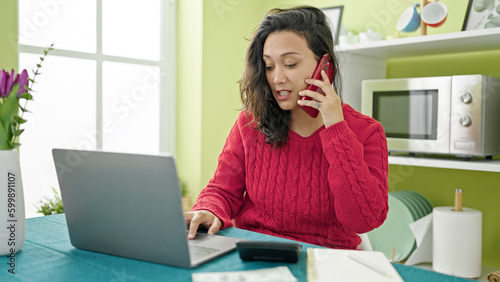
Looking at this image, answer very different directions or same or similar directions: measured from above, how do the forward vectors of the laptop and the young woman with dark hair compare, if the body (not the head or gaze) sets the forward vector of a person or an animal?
very different directions

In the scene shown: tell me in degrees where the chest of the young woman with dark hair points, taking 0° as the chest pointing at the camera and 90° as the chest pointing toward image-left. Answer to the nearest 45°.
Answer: approximately 45°

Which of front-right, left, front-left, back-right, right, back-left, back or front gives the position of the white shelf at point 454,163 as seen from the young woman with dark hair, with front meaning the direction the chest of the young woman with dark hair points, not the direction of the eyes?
back

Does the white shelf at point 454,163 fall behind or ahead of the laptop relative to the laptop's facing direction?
ahead

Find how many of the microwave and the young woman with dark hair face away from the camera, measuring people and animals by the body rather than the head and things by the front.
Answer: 0

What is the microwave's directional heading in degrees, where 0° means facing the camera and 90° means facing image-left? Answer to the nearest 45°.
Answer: approximately 45°

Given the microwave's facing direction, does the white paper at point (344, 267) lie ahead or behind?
ahead

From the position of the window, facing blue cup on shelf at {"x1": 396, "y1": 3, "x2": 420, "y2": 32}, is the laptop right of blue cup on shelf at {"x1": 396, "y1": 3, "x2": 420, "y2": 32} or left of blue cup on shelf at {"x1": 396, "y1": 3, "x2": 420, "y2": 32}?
right

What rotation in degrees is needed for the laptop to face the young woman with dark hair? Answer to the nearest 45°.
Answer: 0° — it already faces them

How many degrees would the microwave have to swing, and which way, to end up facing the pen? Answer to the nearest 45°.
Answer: approximately 45° to its left

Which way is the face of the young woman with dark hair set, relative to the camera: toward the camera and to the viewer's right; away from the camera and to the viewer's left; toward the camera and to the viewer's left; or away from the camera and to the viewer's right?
toward the camera and to the viewer's left
